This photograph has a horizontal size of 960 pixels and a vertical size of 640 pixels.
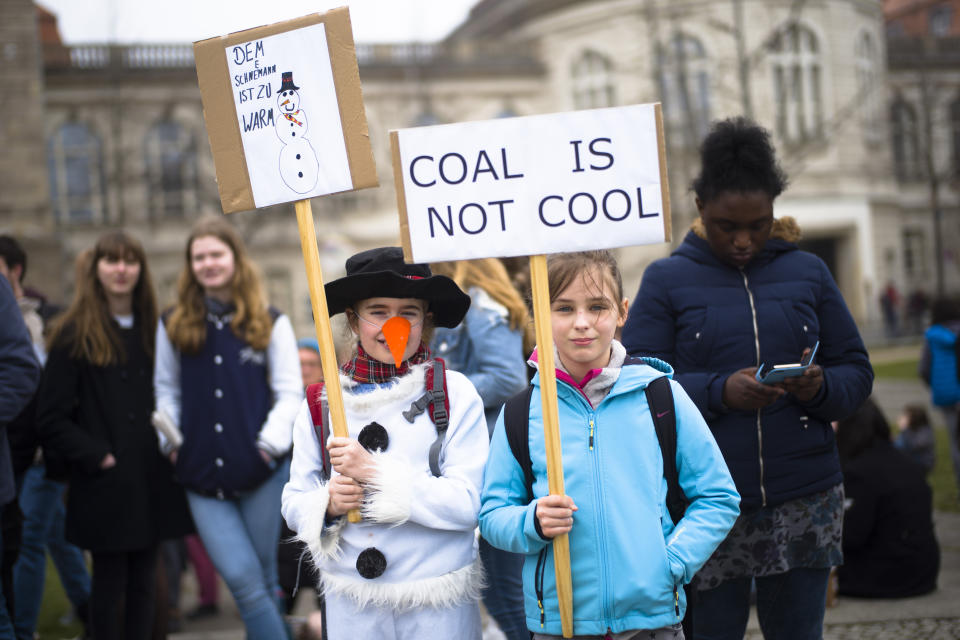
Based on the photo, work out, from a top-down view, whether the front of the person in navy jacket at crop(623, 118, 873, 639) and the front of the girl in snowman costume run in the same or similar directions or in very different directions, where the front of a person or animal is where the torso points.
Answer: same or similar directions

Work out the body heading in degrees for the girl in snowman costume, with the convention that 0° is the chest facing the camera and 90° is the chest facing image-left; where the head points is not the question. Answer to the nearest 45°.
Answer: approximately 0°

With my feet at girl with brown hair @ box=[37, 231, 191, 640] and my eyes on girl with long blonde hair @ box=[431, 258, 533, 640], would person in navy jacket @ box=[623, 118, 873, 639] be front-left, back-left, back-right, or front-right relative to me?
front-right

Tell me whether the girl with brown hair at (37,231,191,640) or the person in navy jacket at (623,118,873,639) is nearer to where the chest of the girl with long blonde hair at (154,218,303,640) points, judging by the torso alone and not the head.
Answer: the person in navy jacket

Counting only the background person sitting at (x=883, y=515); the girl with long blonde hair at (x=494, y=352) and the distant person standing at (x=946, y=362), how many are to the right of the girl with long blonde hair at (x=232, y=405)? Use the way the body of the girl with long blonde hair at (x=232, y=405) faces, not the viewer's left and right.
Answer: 0

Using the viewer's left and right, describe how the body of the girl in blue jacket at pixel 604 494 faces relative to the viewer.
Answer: facing the viewer

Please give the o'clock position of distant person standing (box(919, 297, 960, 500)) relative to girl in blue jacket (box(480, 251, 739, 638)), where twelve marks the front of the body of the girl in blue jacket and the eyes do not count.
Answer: The distant person standing is roughly at 7 o'clock from the girl in blue jacket.

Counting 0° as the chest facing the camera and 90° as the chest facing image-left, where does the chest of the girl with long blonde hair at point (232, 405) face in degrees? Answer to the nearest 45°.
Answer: approximately 0°

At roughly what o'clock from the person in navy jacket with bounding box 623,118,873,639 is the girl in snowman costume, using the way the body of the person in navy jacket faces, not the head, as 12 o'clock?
The girl in snowman costume is roughly at 2 o'clock from the person in navy jacket.

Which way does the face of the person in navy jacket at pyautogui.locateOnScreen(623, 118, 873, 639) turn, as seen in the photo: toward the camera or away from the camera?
toward the camera

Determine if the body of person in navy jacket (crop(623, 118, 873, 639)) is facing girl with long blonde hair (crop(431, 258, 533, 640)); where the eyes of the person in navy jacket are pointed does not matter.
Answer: no

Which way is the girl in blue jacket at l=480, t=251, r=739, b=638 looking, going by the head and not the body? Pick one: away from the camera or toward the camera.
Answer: toward the camera

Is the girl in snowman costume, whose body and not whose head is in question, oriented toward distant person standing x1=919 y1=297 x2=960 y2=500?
no
